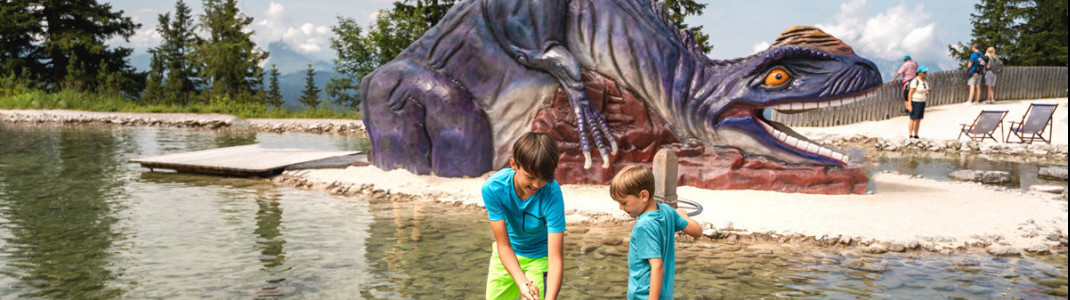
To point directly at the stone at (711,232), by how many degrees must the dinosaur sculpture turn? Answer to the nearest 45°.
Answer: approximately 45° to its right

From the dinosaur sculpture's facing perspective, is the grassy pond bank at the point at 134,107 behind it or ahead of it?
behind

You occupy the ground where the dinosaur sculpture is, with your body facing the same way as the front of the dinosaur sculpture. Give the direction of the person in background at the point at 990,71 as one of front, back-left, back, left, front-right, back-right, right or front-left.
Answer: front-left

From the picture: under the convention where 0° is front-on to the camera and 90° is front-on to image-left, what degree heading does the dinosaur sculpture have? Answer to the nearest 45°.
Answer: approximately 270°

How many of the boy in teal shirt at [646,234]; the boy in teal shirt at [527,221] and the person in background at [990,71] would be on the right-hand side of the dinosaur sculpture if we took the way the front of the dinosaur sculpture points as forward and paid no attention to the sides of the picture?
2

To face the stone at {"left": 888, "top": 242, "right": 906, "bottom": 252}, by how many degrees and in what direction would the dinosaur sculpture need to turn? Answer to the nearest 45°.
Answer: approximately 45° to its right

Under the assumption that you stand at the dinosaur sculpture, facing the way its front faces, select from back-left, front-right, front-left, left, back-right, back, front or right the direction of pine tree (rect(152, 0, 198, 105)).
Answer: back-left

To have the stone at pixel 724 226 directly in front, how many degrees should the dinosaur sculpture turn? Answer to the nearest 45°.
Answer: approximately 45° to its right

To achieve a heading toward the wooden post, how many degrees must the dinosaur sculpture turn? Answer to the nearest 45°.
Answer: approximately 90° to its right

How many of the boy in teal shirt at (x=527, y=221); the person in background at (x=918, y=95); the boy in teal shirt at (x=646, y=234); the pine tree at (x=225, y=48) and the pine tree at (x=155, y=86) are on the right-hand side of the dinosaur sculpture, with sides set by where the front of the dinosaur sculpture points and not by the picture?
2

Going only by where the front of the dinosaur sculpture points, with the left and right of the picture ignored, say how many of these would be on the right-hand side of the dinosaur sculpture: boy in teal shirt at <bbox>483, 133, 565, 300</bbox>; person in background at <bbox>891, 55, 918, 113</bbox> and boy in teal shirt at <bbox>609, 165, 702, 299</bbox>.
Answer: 2

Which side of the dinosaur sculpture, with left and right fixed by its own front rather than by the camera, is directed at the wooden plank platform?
back

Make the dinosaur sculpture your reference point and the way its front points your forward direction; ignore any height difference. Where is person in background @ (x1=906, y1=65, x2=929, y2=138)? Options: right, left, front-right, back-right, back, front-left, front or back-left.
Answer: front-left

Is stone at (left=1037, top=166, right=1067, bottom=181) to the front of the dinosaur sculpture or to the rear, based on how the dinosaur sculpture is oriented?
to the front

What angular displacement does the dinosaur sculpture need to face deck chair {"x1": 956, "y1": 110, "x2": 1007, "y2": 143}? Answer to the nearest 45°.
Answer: approximately 45° to its left
